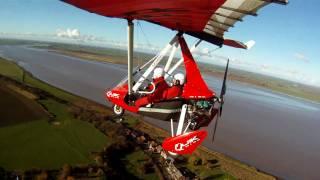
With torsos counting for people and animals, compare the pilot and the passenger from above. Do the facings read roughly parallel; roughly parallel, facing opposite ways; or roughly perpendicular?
roughly parallel

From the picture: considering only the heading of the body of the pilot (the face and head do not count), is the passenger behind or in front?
behind

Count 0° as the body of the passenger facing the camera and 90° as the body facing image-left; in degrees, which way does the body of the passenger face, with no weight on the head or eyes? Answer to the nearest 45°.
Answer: approximately 90°

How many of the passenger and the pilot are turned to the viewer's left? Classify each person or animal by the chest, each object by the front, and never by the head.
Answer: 2

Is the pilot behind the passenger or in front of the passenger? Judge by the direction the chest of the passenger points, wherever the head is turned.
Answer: in front

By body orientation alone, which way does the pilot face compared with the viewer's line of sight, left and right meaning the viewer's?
facing to the left of the viewer
